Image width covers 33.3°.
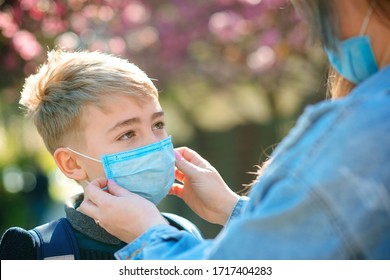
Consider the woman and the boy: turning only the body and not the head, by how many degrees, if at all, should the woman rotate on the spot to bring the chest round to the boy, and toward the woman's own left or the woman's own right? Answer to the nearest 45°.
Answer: approximately 45° to the woman's own right

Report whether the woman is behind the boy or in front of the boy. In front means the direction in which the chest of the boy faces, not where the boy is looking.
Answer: in front

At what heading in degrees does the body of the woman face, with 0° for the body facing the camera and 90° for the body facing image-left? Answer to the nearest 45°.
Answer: approximately 90°

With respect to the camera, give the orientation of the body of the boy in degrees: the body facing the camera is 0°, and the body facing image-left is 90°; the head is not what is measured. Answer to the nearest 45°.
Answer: approximately 315°

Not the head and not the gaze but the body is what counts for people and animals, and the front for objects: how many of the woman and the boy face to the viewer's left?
1
